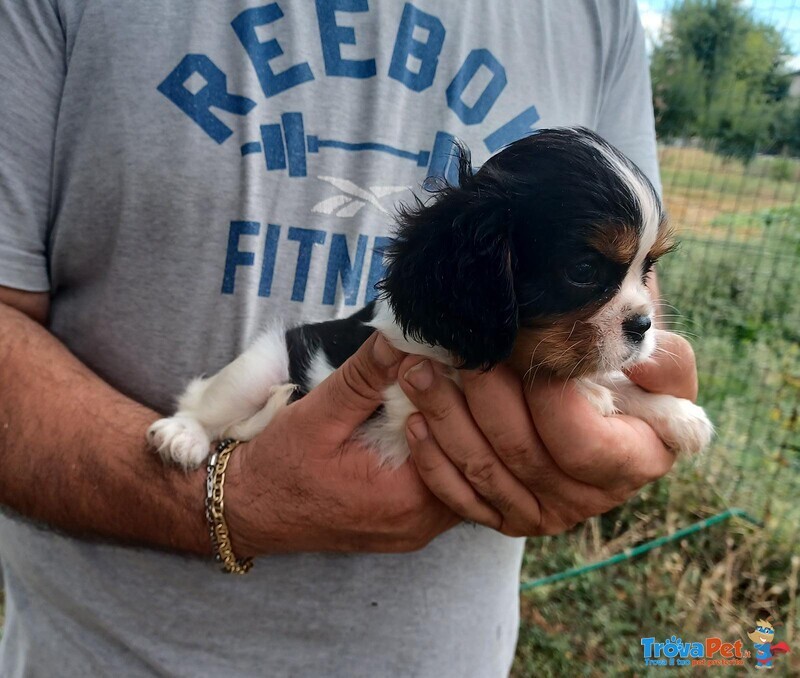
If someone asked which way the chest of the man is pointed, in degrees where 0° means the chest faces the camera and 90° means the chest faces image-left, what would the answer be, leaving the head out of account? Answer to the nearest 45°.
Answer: approximately 0°
